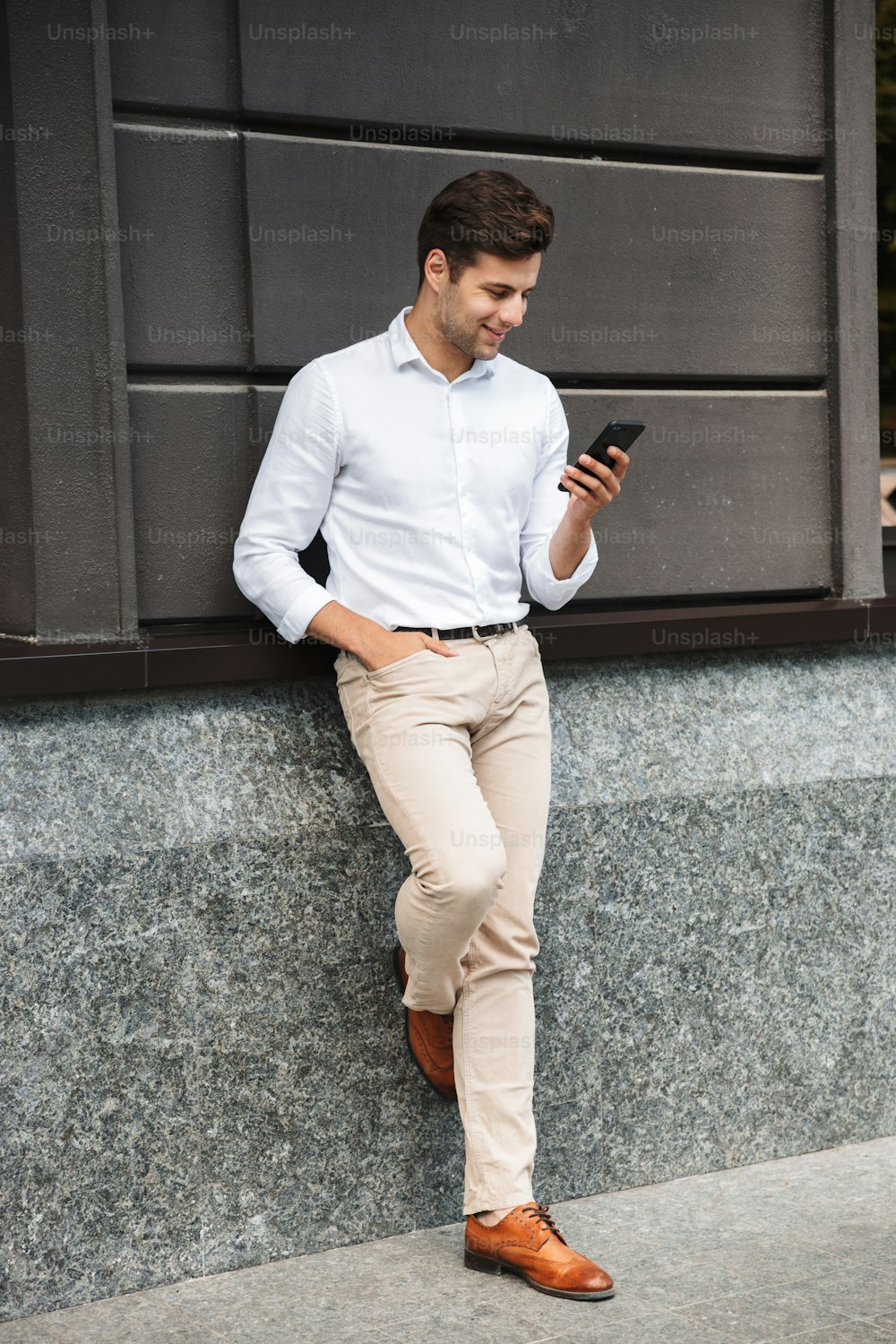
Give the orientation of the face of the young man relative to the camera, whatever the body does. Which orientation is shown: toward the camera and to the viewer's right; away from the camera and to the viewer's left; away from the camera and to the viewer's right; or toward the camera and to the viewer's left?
toward the camera and to the viewer's right

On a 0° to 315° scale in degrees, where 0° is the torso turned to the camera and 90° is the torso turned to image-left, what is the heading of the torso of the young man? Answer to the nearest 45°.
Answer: approximately 315°
